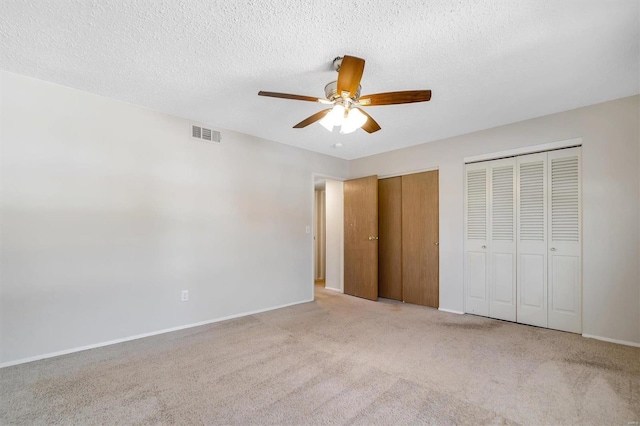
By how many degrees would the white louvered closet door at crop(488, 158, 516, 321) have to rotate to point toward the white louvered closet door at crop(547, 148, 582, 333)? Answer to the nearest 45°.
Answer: approximately 90° to its left

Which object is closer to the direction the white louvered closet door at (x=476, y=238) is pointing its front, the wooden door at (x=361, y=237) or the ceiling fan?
the ceiling fan

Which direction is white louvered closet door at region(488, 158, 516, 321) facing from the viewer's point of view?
toward the camera

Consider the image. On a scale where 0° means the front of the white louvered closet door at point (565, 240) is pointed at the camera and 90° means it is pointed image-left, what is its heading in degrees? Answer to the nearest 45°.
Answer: approximately 0°

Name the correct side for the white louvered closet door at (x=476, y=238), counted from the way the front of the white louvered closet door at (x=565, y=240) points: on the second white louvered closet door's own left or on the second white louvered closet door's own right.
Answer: on the second white louvered closet door's own right

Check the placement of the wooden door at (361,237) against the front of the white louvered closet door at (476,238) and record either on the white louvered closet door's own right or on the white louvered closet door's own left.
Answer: on the white louvered closet door's own right

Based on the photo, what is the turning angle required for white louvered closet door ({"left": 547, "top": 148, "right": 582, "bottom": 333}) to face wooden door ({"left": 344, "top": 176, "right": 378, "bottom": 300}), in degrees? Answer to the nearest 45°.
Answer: approximately 90° to its right

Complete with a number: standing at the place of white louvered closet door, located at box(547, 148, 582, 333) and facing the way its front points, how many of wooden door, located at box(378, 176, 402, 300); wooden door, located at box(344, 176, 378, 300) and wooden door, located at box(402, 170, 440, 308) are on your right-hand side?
3

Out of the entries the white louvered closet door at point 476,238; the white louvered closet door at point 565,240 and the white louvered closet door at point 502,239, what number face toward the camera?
3

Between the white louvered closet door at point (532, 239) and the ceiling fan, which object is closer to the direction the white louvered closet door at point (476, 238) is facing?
the ceiling fan

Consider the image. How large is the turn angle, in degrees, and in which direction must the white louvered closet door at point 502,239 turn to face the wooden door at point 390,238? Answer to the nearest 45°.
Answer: approximately 90° to its right

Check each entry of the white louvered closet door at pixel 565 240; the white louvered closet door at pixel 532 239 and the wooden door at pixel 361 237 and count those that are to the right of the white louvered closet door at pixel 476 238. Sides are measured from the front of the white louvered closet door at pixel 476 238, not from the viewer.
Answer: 1
